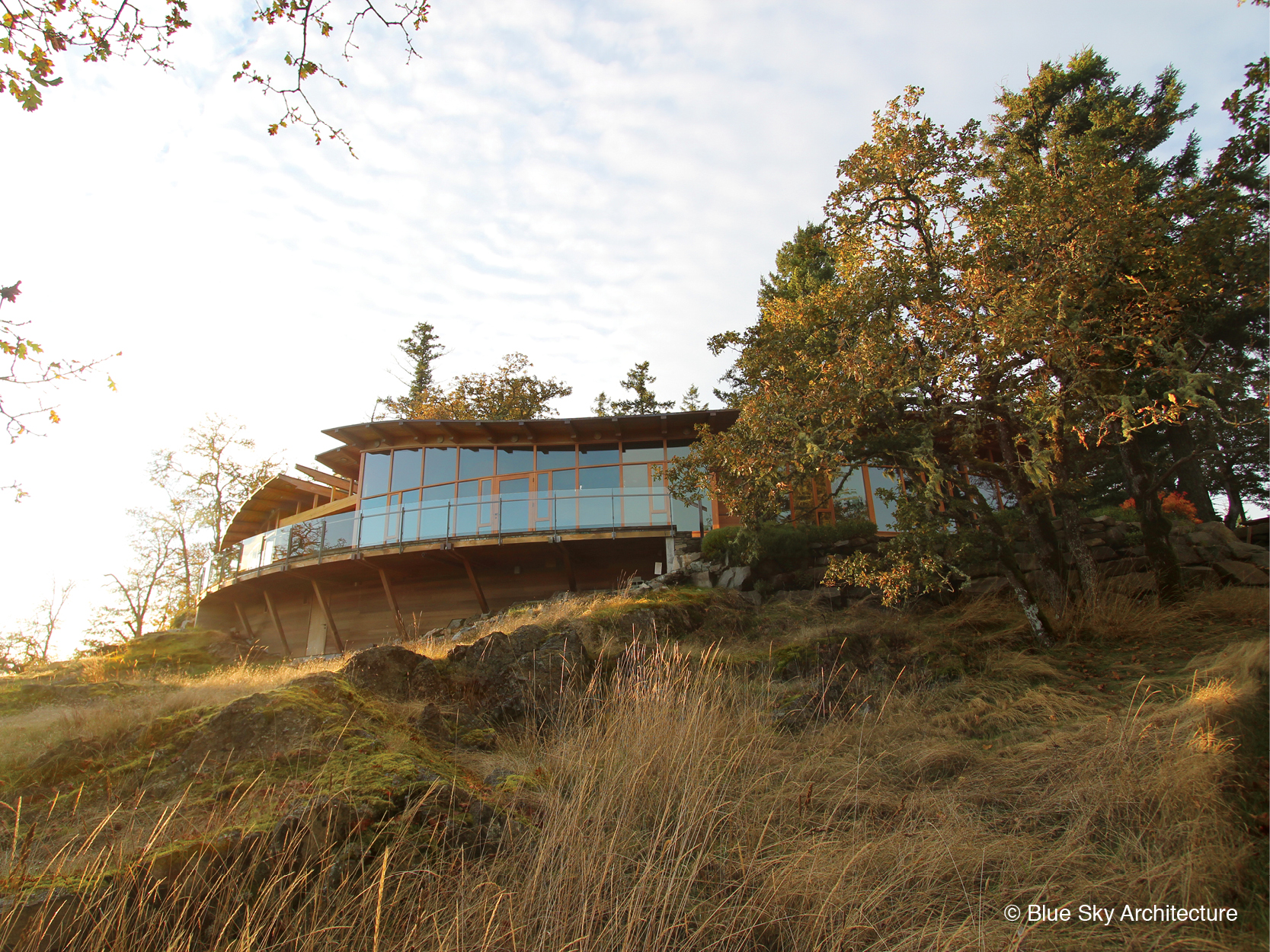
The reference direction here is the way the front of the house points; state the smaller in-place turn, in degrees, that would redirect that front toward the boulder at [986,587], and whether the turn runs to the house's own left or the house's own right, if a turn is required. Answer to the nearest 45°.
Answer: approximately 45° to the house's own left

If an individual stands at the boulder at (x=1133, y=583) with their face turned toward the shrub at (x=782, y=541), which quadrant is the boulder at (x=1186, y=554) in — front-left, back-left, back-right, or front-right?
back-right

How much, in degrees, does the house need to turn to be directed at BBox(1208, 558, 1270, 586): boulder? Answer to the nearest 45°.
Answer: approximately 45° to its left

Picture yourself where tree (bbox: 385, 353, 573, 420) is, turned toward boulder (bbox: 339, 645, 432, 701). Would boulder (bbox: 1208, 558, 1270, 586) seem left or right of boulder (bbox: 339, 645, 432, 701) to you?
left

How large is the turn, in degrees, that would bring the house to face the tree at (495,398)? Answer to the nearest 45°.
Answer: approximately 180°

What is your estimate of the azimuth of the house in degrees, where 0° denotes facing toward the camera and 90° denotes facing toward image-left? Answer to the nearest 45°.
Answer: approximately 0°

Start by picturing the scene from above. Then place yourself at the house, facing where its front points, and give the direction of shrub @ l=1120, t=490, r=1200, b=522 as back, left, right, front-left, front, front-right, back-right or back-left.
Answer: left

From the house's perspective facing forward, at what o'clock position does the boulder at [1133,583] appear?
The boulder is roughly at 10 o'clock from the house.

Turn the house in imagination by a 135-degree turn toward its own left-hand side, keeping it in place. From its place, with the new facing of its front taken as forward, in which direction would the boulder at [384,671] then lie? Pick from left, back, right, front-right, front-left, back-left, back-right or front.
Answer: back-right

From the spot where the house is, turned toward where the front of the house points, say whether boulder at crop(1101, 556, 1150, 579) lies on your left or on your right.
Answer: on your left

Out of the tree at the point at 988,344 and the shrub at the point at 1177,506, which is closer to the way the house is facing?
the tree
